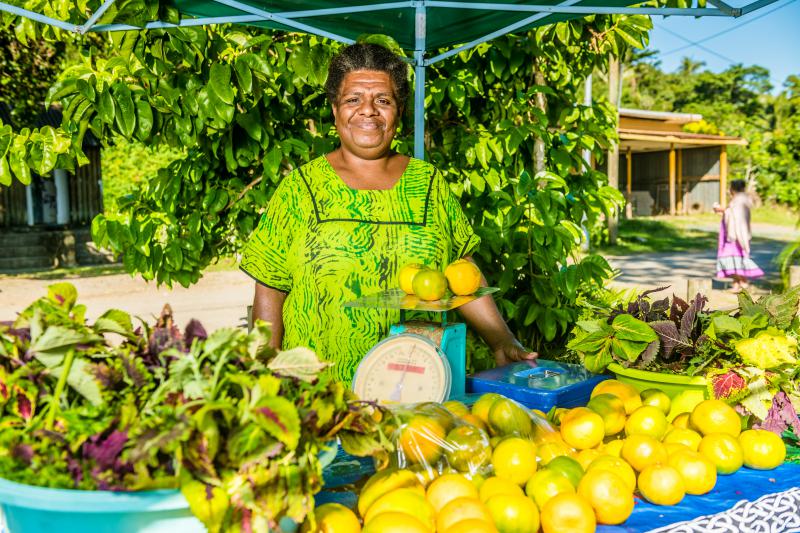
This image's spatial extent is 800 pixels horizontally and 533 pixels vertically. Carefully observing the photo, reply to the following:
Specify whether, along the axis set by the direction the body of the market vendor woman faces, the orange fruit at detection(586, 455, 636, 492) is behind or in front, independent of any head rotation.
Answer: in front

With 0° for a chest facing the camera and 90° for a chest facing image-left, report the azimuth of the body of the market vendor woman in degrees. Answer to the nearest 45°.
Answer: approximately 0°

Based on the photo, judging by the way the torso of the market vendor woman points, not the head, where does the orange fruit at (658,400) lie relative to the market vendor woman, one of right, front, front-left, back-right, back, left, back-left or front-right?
front-left

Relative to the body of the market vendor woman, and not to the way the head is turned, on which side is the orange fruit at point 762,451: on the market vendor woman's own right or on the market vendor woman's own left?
on the market vendor woman's own left

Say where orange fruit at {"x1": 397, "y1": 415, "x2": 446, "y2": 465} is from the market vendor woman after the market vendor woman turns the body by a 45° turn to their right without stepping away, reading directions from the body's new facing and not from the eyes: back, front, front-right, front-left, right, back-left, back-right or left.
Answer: front-left

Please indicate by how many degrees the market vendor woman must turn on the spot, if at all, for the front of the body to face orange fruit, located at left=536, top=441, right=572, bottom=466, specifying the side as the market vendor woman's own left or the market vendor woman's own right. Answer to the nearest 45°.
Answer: approximately 45° to the market vendor woman's own left

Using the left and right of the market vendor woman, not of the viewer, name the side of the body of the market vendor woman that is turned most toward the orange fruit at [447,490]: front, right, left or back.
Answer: front

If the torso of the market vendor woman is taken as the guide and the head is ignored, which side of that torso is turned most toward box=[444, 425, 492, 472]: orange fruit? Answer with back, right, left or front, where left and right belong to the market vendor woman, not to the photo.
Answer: front

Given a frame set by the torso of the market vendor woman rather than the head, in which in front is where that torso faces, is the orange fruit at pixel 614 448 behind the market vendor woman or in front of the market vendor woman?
in front
